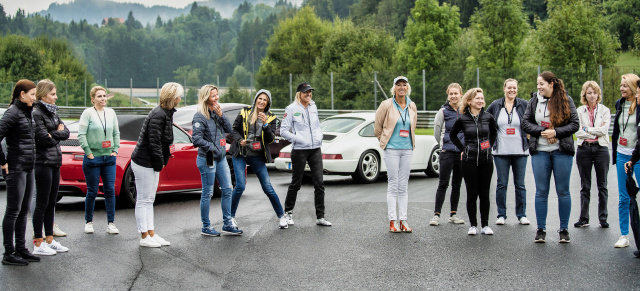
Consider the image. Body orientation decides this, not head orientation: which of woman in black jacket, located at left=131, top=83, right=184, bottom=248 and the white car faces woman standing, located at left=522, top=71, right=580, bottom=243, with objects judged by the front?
the woman in black jacket

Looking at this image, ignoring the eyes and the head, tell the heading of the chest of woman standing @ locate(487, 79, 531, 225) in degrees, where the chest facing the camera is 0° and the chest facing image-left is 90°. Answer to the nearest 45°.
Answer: approximately 0°

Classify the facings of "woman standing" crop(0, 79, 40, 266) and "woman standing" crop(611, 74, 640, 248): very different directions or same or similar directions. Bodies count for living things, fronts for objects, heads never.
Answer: very different directions

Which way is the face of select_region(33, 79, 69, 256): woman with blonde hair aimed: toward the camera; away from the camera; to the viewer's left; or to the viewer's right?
to the viewer's right

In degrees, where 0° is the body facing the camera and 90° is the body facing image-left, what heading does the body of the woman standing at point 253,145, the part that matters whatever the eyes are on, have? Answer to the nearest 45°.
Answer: approximately 0°

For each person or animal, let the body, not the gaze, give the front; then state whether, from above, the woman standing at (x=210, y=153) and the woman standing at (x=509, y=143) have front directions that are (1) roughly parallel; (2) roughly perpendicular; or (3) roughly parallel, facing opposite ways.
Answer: roughly perpendicular

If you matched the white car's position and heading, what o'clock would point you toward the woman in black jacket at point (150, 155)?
The woman in black jacket is roughly at 5 o'clock from the white car.

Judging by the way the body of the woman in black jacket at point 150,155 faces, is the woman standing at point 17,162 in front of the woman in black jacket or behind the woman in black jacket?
behind

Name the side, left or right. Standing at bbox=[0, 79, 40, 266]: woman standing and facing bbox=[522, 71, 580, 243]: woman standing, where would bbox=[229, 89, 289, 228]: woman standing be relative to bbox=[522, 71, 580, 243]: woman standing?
left

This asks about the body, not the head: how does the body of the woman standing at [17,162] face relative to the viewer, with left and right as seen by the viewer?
facing to the right of the viewer

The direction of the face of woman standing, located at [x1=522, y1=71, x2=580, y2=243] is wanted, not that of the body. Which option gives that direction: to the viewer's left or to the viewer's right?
to the viewer's left

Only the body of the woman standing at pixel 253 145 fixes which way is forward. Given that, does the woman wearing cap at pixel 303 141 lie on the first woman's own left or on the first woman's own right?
on the first woman's own left
